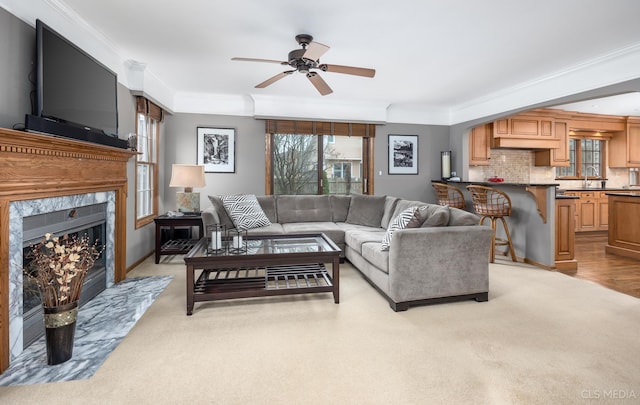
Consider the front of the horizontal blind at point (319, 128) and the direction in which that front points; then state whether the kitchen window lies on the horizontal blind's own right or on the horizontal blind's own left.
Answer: on the horizontal blind's own left

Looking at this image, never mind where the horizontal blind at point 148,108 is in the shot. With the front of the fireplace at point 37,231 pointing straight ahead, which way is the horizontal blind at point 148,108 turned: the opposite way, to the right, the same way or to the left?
the same way

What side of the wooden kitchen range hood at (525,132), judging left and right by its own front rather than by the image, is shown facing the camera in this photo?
front

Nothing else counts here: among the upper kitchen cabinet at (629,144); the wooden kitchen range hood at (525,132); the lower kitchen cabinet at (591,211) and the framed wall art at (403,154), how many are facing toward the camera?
4

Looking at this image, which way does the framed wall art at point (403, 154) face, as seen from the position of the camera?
facing the viewer

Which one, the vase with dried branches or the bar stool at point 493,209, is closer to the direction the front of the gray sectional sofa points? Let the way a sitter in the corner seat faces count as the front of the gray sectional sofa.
the vase with dried branches

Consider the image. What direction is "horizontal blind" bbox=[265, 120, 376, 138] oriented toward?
toward the camera

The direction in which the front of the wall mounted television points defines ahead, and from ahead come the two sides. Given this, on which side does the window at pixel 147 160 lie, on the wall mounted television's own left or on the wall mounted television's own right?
on the wall mounted television's own left

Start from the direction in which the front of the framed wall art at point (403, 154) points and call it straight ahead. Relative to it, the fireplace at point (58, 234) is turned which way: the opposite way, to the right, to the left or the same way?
to the left

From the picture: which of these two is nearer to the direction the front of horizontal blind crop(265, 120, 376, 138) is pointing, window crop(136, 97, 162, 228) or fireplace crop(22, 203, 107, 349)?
the fireplace

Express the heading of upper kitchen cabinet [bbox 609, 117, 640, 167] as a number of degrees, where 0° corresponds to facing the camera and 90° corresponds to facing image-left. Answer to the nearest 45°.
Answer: approximately 0°

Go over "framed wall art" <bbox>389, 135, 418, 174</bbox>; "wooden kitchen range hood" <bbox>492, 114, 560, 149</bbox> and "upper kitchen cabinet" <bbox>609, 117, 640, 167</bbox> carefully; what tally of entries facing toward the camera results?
3

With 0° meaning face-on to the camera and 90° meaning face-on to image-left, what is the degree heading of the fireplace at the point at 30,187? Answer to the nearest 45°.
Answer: approximately 315°
